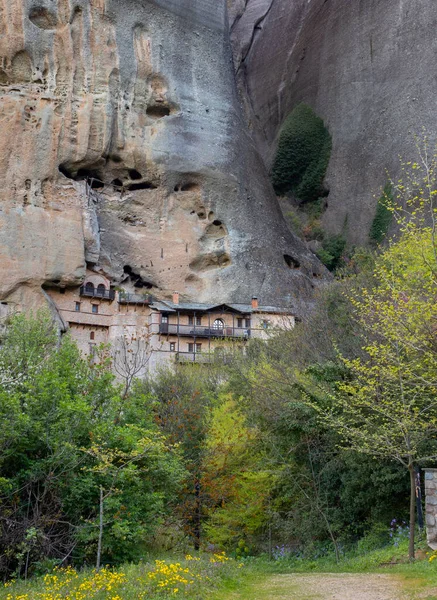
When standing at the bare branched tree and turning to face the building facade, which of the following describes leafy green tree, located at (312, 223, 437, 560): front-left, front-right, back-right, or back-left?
back-right

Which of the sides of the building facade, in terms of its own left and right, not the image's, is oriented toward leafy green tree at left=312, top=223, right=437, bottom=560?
front

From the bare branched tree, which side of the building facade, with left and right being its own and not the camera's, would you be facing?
front

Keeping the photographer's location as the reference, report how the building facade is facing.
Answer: facing the viewer

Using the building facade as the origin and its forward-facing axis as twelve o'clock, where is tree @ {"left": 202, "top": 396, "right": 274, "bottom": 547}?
The tree is roughly at 12 o'clock from the building facade.
